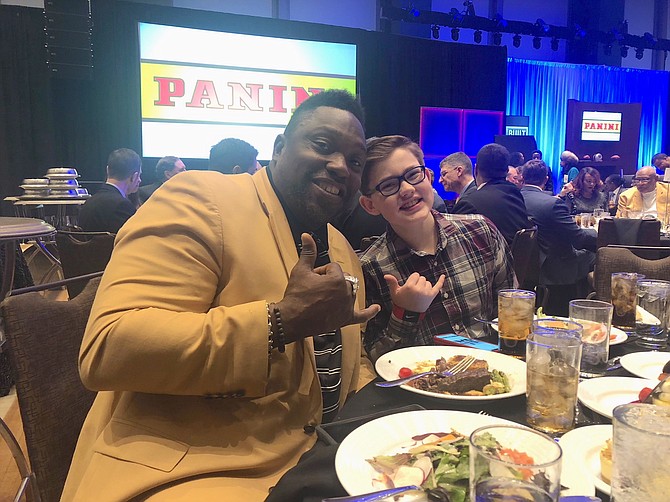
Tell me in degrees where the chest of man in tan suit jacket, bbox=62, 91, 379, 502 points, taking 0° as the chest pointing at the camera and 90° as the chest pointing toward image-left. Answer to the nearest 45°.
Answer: approximately 315°

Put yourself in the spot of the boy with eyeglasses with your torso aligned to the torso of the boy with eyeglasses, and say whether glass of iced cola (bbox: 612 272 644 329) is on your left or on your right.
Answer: on your left

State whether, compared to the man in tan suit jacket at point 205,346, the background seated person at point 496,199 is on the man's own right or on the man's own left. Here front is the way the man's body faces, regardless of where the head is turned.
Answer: on the man's own left

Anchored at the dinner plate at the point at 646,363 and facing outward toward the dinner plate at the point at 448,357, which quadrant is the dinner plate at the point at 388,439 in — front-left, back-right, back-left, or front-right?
front-left

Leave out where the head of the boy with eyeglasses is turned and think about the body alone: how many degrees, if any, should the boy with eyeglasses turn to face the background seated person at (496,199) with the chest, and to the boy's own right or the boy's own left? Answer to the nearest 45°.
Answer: approximately 180°

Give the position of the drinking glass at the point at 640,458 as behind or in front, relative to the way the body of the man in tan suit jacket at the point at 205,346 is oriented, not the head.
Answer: in front

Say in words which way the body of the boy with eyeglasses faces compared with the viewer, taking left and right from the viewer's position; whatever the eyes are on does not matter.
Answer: facing the viewer

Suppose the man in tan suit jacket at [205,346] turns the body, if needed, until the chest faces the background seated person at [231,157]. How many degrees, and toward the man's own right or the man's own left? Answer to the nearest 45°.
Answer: approximately 135° to the man's own left

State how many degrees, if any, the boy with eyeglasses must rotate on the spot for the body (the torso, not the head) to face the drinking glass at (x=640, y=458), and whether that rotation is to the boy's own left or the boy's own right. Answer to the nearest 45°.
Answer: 0° — they already face it

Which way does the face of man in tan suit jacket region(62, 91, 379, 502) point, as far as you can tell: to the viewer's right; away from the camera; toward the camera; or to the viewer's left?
toward the camera

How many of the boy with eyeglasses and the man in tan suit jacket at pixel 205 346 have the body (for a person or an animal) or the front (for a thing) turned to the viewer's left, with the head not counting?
0

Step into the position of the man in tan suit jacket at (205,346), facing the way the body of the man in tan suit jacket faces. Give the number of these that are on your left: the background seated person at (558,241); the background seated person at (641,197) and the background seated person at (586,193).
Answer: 3

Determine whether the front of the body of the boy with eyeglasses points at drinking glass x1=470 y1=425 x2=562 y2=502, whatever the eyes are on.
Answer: yes
